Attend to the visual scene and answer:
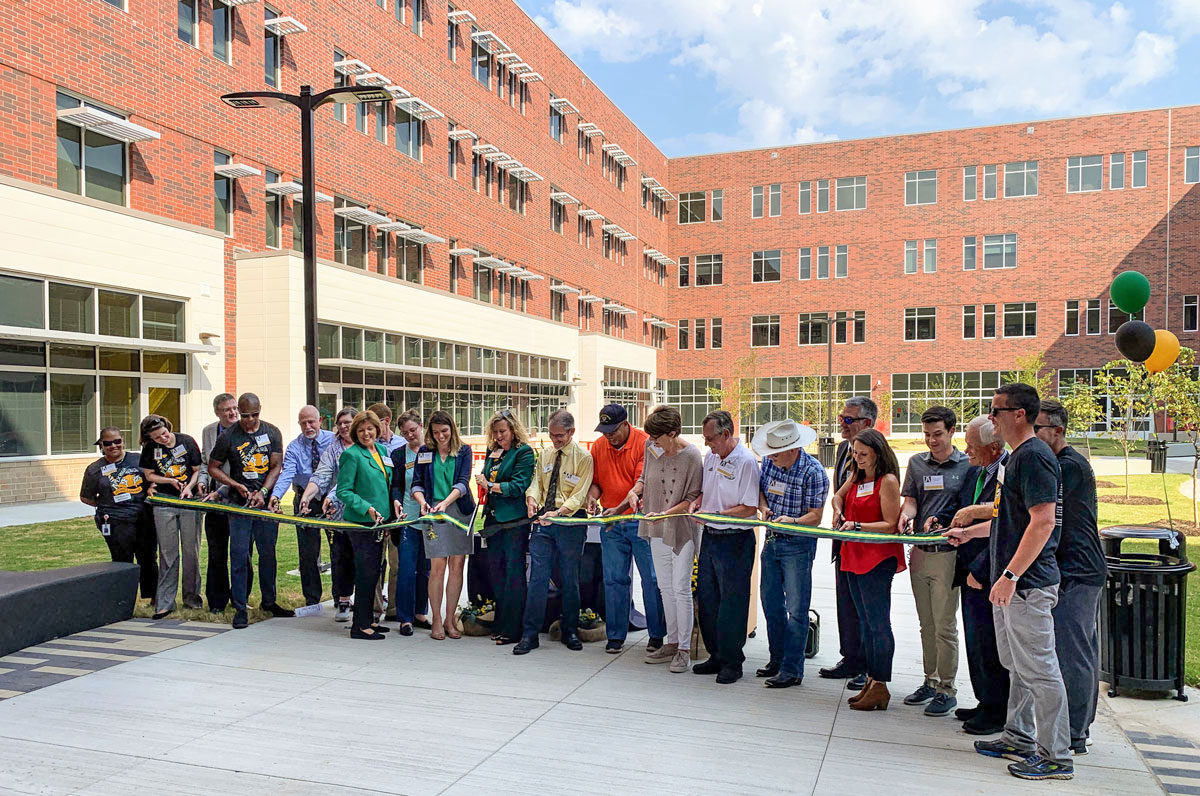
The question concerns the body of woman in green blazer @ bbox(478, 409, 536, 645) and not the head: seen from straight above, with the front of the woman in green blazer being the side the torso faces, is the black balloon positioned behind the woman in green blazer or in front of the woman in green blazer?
behind

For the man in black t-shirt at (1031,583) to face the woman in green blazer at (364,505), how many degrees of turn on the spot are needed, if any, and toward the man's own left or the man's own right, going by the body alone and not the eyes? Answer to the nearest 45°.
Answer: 0° — they already face them

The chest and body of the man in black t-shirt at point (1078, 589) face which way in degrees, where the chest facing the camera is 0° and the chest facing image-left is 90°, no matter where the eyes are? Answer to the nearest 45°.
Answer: approximately 90°

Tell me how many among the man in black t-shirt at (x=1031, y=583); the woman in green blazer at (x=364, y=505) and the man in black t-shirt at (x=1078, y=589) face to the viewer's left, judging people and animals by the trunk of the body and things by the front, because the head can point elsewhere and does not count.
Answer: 2

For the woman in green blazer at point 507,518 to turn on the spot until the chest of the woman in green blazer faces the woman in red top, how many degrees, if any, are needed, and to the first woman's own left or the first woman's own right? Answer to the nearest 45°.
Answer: approximately 90° to the first woman's own left

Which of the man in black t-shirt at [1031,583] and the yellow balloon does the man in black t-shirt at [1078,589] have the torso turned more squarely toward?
the man in black t-shirt

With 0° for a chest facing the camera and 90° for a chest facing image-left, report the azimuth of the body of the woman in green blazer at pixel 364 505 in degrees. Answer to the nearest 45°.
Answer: approximately 315°

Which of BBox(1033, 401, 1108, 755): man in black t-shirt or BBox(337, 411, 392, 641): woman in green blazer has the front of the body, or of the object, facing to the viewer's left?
the man in black t-shirt

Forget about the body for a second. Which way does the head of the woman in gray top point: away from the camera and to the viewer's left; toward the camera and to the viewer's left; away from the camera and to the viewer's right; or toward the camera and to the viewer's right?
toward the camera and to the viewer's left

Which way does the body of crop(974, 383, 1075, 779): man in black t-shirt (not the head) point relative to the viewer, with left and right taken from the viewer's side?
facing to the left of the viewer

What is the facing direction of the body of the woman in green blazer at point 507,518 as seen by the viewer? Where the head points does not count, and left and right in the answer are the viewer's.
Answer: facing the viewer and to the left of the viewer

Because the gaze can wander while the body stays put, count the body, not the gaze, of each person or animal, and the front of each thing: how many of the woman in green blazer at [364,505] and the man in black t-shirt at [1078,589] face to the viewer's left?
1
